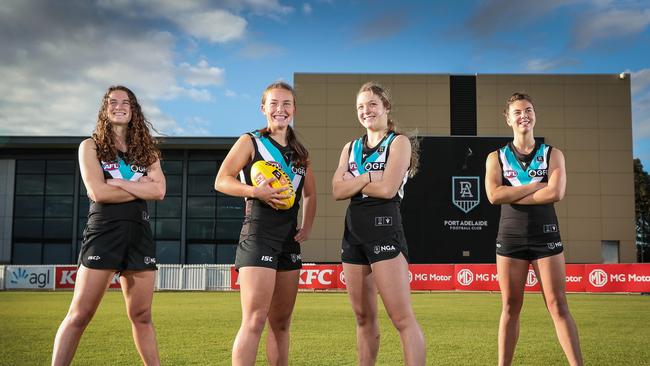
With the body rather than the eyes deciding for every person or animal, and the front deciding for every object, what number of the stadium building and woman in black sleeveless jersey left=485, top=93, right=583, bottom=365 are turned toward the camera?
2

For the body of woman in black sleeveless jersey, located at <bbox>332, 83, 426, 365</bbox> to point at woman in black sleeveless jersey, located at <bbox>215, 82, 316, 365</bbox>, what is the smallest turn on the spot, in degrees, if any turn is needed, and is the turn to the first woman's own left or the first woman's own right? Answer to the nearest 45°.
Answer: approximately 45° to the first woman's own right

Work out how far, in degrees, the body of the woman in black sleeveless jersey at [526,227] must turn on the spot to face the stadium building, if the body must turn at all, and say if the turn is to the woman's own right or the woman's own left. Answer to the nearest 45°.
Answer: approximately 180°

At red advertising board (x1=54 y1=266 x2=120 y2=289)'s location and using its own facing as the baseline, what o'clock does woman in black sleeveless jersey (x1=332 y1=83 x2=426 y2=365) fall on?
The woman in black sleeveless jersey is roughly at 12 o'clock from the red advertising board.

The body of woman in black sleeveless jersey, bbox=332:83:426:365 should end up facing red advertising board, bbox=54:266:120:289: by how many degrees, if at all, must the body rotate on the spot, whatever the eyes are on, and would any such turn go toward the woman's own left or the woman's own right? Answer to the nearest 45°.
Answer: approximately 90° to the woman's own right

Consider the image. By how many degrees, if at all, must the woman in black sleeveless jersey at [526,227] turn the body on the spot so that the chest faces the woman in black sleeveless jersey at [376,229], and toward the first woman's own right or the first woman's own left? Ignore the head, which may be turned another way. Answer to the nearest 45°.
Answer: approximately 45° to the first woman's own right

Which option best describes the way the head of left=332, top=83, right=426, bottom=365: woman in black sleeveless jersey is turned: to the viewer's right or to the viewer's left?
to the viewer's left

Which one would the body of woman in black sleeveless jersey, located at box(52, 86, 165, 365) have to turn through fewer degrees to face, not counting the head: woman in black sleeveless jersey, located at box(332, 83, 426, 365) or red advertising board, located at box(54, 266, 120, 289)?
the woman in black sleeveless jersey

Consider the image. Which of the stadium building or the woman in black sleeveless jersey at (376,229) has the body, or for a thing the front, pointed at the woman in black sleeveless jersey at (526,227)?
the stadium building
